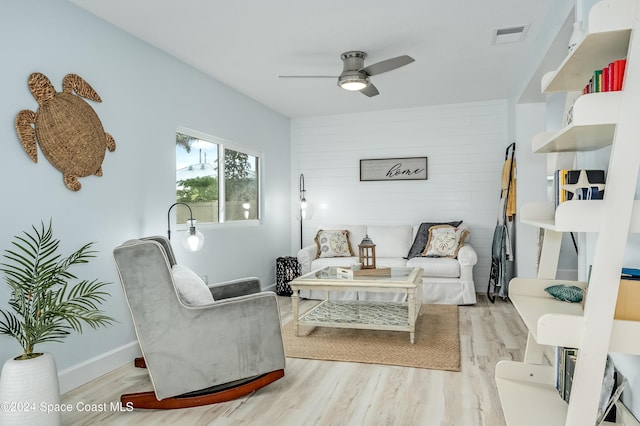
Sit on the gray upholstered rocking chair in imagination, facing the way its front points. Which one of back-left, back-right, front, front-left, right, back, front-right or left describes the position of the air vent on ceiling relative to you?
front

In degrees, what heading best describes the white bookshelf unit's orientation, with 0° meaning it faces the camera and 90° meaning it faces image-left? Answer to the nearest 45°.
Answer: approximately 45°

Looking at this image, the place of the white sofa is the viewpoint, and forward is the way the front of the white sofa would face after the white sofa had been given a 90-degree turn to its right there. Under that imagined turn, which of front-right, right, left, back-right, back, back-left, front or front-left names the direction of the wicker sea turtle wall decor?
front-left

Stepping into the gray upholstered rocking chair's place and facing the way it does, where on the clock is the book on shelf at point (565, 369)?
The book on shelf is roughly at 1 o'clock from the gray upholstered rocking chair.

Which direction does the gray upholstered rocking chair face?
to the viewer's right

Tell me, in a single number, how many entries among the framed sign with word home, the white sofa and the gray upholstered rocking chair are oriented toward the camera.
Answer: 2

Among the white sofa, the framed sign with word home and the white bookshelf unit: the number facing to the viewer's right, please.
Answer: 0

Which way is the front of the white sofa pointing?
toward the camera

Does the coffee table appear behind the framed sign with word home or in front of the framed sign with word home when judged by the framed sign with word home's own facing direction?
in front

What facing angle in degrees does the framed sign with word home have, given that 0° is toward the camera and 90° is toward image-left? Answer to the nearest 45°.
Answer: approximately 0°

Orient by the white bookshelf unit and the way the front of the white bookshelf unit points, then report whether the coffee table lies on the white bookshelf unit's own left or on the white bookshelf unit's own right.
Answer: on the white bookshelf unit's own right

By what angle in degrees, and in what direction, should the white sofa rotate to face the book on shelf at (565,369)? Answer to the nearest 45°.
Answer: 0° — it already faces it
